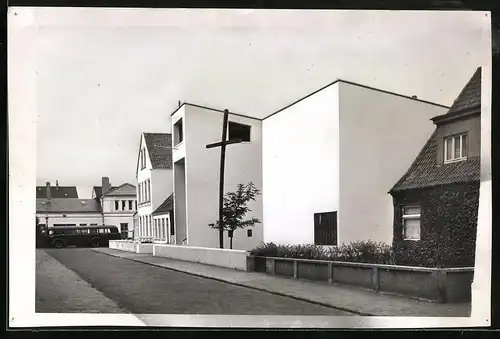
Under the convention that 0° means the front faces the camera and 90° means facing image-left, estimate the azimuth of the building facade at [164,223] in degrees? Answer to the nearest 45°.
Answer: approximately 45°
